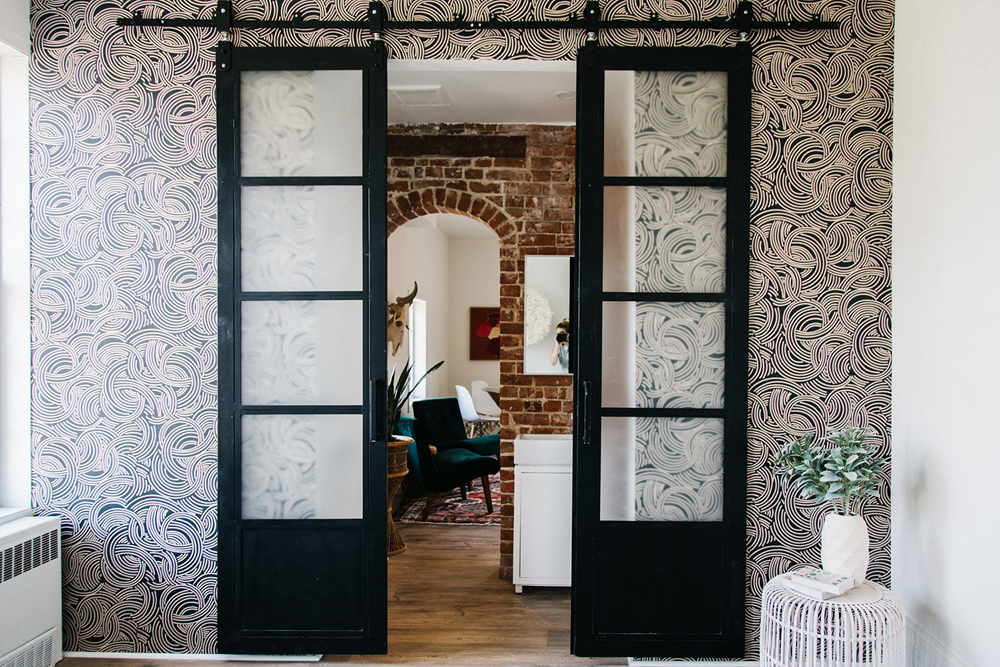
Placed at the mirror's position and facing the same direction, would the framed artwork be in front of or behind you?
behind

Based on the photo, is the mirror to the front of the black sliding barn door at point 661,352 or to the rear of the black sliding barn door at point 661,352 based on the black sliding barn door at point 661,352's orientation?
to the rear

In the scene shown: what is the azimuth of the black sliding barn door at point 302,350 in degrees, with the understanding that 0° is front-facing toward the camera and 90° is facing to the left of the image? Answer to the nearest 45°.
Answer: approximately 0°

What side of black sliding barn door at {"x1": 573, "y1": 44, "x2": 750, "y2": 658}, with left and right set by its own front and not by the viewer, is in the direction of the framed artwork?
back

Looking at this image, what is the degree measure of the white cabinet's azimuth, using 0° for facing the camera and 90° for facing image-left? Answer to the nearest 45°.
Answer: approximately 0°
